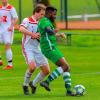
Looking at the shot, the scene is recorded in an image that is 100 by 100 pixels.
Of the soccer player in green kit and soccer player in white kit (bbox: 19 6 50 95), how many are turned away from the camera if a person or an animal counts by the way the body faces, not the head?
0

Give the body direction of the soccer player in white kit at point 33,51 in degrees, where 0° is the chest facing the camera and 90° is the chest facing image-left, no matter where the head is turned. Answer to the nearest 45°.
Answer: approximately 315°

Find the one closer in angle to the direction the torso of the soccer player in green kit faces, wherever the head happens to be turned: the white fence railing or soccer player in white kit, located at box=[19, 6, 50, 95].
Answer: the white fence railing

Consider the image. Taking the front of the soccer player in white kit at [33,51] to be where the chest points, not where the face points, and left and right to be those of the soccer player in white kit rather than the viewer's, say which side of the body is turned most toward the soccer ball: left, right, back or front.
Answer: front

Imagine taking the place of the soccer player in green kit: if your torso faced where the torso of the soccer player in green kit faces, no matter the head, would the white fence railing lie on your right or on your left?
on your left

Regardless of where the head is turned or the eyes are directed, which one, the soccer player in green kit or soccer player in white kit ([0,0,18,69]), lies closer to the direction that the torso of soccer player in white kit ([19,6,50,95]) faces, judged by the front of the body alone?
the soccer player in green kit

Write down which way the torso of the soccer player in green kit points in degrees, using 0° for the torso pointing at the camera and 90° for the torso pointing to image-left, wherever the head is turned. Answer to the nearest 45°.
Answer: approximately 270°

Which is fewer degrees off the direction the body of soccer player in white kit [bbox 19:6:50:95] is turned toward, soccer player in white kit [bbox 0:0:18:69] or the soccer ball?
the soccer ball

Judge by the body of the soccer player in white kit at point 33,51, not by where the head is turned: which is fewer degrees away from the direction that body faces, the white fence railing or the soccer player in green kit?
the soccer player in green kit
